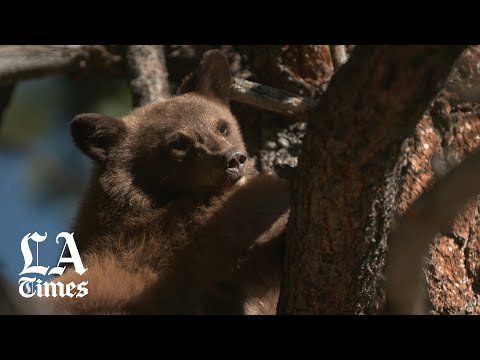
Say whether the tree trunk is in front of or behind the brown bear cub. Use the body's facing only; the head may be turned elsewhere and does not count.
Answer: in front

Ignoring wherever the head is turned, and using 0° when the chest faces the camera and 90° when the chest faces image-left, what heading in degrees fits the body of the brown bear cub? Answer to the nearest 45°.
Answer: approximately 315°
